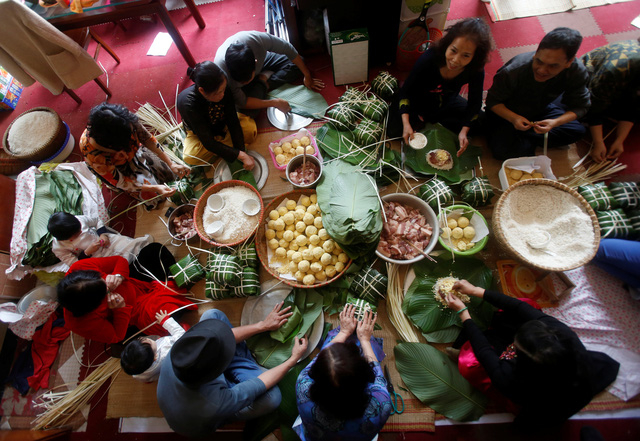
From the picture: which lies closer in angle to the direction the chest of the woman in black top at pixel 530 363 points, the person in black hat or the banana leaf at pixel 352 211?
the banana leaf

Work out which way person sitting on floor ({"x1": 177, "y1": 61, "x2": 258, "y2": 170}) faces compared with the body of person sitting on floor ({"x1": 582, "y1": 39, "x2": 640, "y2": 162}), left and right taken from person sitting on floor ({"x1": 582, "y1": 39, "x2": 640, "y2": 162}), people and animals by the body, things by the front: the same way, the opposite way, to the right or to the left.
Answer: to the left

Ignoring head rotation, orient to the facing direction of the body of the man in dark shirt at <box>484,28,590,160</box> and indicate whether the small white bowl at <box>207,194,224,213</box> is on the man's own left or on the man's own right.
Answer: on the man's own right

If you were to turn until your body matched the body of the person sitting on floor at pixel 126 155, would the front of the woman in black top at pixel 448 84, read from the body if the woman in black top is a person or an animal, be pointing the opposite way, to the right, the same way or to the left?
to the right

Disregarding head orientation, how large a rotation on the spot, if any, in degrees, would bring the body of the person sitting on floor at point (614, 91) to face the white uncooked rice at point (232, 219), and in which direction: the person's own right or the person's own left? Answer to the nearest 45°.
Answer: approximately 45° to the person's own right

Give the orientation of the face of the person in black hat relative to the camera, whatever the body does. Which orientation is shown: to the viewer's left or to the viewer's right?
to the viewer's right

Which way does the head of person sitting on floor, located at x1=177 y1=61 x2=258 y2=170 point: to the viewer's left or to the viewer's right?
to the viewer's right

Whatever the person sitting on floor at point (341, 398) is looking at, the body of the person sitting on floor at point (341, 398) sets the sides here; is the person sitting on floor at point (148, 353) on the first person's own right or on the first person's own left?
on the first person's own left
